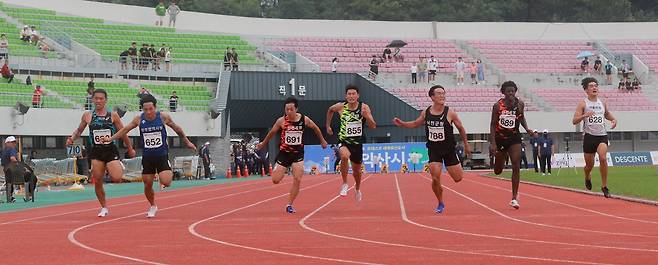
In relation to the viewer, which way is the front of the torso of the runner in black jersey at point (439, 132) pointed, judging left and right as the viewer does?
facing the viewer

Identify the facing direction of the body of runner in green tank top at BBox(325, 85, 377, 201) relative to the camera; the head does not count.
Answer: toward the camera

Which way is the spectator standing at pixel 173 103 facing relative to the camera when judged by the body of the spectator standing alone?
toward the camera

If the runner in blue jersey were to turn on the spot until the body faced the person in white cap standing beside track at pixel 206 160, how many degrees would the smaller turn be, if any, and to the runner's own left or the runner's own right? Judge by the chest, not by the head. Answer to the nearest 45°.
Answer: approximately 180°

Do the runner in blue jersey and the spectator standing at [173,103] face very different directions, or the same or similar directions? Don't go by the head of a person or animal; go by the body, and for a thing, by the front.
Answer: same or similar directions

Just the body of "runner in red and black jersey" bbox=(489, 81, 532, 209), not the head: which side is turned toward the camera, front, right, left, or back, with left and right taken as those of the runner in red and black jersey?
front
